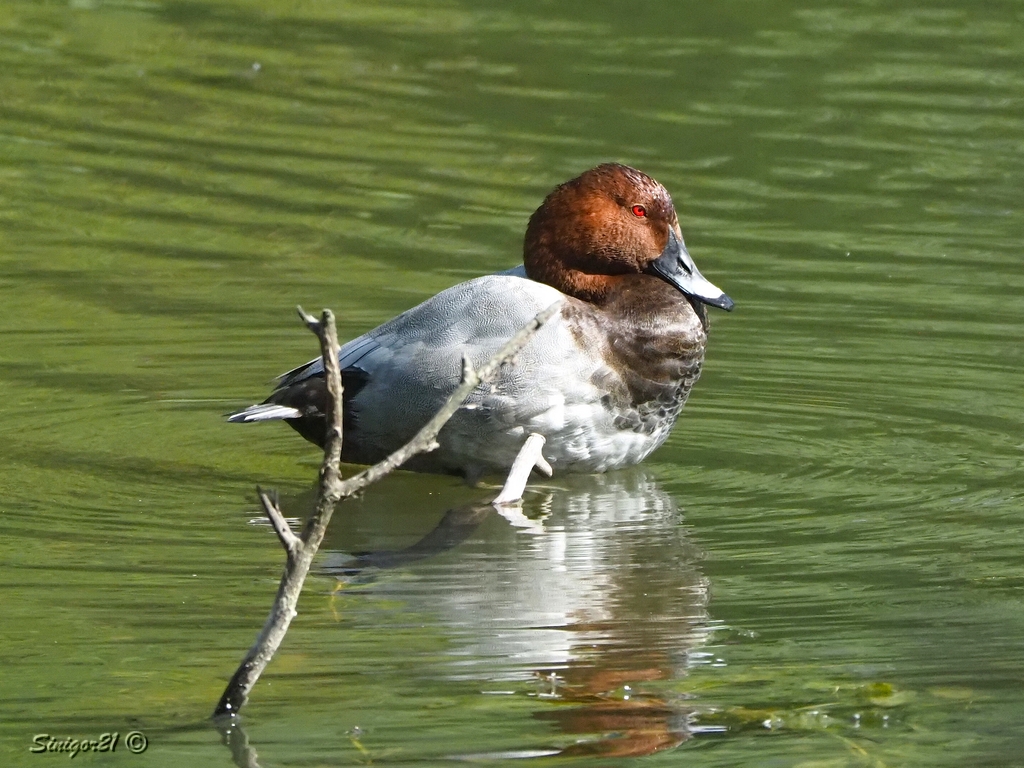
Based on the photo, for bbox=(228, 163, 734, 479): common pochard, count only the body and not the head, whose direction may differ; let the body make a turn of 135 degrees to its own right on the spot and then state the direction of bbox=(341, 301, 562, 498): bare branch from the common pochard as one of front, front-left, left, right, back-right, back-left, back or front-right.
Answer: front-left

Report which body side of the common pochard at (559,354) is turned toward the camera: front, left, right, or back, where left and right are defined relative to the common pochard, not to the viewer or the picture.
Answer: right
